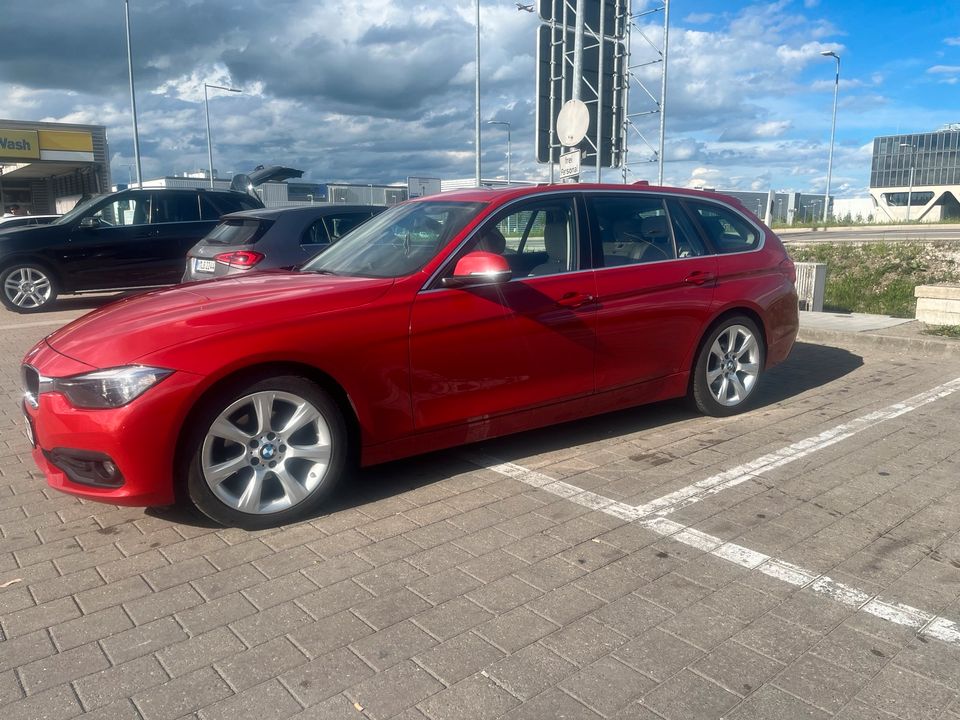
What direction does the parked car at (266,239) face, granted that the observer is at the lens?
facing away from the viewer and to the right of the viewer

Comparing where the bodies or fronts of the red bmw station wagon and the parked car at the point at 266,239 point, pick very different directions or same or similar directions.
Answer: very different directions

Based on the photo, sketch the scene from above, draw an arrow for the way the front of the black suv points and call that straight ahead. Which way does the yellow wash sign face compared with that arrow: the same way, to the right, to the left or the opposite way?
to the left

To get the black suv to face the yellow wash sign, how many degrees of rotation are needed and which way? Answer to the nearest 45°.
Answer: approximately 90° to its right

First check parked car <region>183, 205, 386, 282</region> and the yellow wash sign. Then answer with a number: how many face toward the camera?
1

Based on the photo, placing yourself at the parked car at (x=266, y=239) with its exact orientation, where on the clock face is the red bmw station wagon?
The red bmw station wagon is roughly at 4 o'clock from the parked car.

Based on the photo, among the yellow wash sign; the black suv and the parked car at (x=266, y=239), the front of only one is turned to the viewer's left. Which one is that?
the black suv

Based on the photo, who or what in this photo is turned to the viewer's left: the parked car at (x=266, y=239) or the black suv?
the black suv

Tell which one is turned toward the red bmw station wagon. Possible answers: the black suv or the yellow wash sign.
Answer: the yellow wash sign

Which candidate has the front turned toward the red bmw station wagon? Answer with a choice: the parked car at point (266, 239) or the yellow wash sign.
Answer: the yellow wash sign

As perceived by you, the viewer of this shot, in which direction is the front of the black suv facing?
facing to the left of the viewer

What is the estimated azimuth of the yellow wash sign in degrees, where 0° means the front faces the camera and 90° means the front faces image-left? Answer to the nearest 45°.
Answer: approximately 0°

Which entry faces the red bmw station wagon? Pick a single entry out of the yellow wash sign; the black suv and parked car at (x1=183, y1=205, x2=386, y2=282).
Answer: the yellow wash sign

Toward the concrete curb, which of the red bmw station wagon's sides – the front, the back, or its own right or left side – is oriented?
back

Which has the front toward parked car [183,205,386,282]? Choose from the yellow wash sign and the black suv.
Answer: the yellow wash sign

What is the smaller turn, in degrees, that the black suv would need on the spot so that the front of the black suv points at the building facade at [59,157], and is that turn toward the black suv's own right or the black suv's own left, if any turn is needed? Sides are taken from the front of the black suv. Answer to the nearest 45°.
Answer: approximately 90° to the black suv's own right
